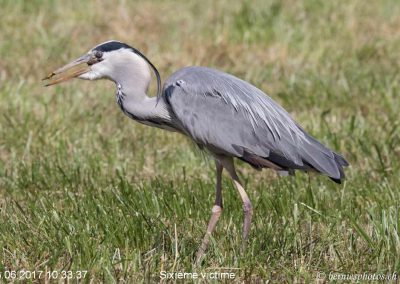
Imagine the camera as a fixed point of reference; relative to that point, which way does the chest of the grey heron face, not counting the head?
to the viewer's left
